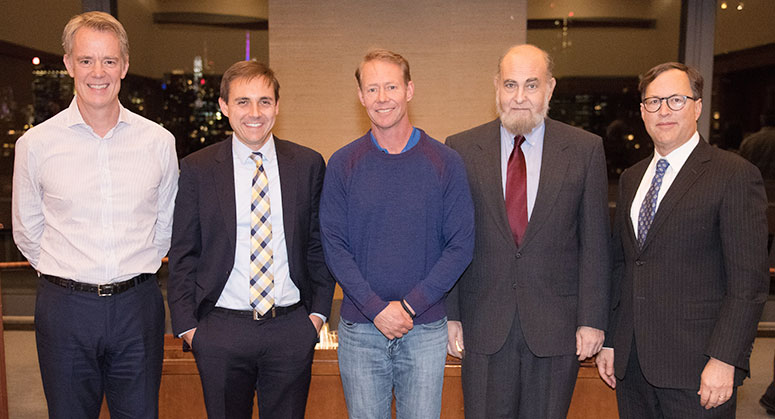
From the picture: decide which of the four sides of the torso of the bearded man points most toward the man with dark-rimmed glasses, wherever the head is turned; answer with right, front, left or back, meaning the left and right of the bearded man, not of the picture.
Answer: left

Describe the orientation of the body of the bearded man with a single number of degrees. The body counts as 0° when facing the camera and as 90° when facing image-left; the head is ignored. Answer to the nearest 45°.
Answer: approximately 0°

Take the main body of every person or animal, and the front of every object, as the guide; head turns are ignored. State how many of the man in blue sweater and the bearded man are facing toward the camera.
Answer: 2

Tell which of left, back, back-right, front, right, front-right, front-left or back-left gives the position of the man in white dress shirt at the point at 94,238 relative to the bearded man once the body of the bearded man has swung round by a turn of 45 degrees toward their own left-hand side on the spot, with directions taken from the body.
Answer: back-right

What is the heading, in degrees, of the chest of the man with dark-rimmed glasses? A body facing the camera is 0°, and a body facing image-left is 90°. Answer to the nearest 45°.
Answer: approximately 45°

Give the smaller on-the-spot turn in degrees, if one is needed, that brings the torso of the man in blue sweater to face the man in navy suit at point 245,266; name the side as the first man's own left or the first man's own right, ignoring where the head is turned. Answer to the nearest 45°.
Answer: approximately 90° to the first man's own right

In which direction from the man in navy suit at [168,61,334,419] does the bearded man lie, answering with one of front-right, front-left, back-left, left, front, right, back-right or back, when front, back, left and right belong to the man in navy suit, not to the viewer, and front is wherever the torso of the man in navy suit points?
left

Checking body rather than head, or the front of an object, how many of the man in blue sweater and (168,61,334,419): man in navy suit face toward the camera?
2
